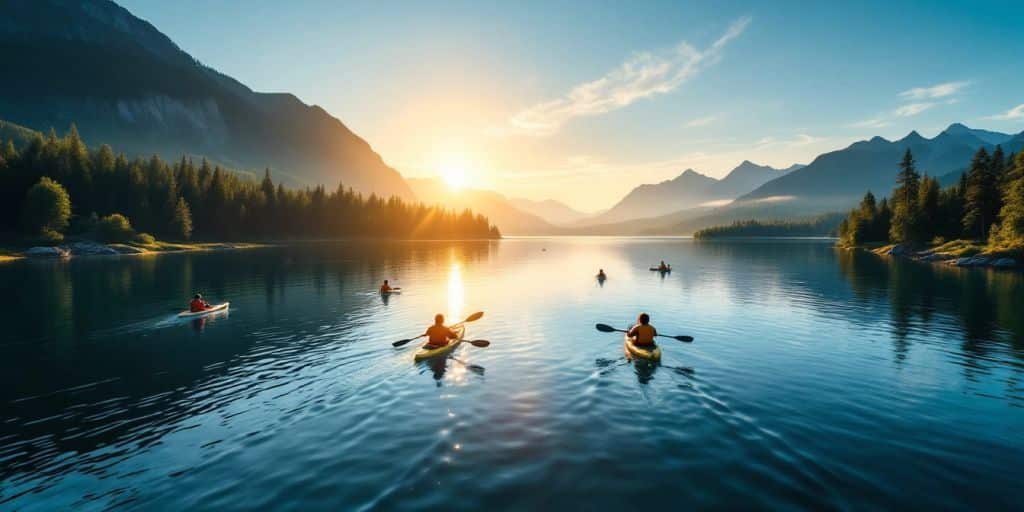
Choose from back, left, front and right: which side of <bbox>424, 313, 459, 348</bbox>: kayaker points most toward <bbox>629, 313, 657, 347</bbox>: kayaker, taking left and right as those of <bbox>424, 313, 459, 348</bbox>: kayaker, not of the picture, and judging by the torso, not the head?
right

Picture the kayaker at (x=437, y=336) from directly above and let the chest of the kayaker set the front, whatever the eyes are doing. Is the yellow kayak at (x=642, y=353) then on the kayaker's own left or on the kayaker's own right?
on the kayaker's own right

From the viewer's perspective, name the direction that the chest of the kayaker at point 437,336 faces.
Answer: away from the camera
